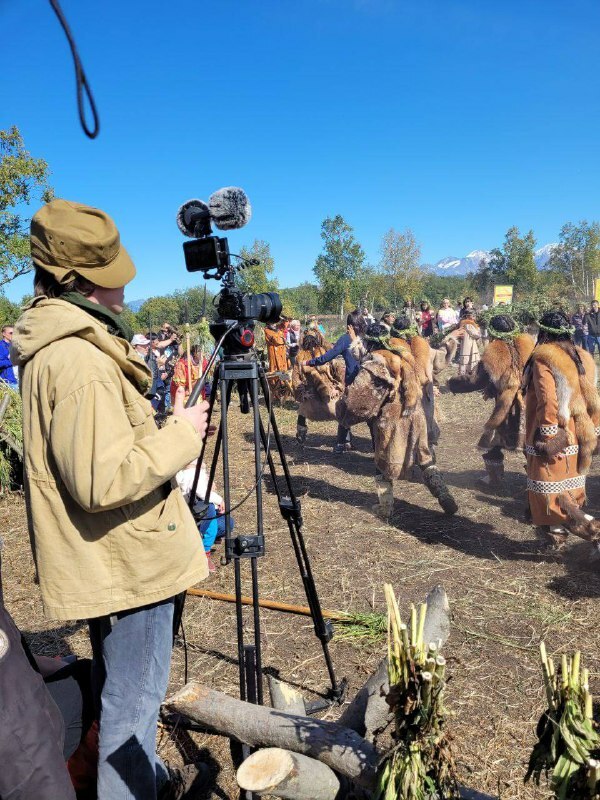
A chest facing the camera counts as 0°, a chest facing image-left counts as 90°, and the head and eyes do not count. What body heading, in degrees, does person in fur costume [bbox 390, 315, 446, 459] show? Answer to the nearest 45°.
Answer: approximately 135°

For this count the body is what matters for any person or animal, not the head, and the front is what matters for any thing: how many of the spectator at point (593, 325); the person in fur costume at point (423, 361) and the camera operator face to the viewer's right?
1

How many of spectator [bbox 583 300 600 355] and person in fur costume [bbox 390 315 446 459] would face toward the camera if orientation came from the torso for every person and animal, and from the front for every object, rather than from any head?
1

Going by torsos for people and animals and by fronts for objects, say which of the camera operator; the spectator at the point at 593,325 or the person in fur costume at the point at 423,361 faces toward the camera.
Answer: the spectator

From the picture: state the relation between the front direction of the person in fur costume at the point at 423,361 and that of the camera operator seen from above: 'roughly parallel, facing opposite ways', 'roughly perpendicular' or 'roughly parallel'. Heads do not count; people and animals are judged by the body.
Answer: roughly perpendicular

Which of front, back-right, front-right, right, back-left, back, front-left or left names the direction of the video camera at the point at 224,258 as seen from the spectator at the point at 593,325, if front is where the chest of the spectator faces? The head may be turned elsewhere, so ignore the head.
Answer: front

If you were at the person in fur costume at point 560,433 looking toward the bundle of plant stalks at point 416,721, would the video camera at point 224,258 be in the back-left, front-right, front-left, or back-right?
front-right

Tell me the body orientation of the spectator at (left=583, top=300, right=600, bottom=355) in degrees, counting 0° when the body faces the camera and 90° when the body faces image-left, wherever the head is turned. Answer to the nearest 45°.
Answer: approximately 0°

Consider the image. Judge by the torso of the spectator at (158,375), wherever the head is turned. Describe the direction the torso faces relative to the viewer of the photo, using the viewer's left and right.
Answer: facing the viewer and to the right of the viewer

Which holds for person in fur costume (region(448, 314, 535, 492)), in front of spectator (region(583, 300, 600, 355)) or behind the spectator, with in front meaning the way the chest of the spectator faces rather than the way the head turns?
in front

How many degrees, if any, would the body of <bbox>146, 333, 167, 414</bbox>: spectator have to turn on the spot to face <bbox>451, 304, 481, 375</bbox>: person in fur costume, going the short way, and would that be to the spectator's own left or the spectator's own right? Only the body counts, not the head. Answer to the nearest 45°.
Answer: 0° — they already face them

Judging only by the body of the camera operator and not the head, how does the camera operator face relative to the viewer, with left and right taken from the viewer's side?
facing to the right of the viewer
